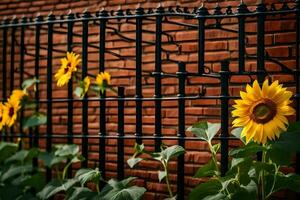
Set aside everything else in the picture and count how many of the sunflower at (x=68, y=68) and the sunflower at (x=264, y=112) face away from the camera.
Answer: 0

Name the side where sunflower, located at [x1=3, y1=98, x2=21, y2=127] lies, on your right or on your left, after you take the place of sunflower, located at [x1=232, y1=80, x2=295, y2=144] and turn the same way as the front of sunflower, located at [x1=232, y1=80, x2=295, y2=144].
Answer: on your right

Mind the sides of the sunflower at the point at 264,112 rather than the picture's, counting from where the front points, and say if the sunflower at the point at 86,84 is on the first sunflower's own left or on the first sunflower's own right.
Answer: on the first sunflower's own right

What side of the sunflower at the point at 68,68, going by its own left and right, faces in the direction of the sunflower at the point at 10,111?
right

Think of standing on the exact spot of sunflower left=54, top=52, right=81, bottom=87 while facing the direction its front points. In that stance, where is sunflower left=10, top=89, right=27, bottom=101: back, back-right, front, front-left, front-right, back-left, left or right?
right

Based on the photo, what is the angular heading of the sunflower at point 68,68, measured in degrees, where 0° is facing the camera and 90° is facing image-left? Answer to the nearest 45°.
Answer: approximately 45°

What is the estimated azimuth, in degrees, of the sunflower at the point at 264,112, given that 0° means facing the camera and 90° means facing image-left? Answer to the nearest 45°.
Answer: approximately 0°
